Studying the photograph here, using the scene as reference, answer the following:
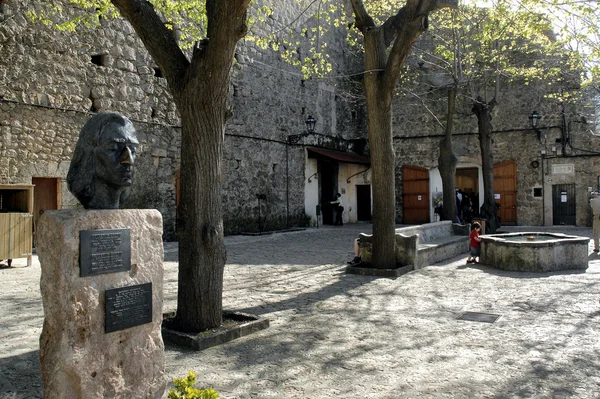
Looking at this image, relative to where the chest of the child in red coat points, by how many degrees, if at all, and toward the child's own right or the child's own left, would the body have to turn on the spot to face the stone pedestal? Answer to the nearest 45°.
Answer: approximately 90° to the child's own right

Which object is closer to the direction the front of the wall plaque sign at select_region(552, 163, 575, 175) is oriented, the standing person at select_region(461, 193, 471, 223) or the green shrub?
the green shrub

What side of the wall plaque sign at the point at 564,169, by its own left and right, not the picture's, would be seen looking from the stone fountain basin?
front

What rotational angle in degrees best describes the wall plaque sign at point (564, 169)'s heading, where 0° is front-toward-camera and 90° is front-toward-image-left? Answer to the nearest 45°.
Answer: approximately 0°

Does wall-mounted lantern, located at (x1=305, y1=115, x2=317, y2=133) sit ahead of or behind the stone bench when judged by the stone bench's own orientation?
behind

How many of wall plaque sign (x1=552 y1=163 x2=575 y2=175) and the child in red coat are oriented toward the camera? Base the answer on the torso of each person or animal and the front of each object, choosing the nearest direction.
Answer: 1

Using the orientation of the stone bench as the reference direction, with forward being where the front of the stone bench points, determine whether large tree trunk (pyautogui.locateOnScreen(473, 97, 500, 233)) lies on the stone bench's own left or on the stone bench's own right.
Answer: on the stone bench's own left

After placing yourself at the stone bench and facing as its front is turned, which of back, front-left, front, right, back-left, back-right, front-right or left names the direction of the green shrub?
front-right
